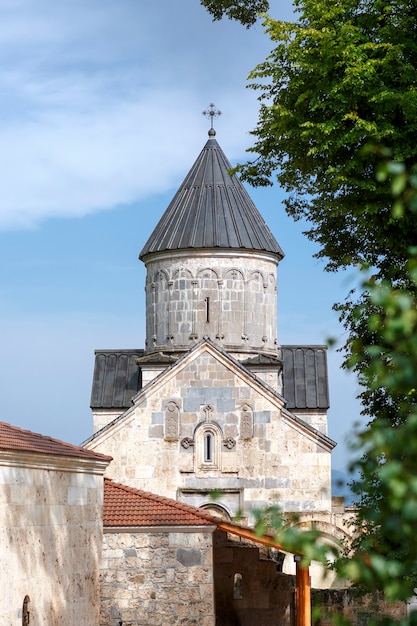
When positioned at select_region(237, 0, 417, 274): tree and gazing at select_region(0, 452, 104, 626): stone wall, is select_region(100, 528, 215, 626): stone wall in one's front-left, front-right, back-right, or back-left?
front-right

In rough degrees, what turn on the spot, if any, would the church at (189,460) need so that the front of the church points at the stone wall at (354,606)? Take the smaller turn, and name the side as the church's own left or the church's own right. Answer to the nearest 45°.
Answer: approximately 45° to the church's own left

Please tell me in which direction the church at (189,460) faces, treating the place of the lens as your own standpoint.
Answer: facing the viewer

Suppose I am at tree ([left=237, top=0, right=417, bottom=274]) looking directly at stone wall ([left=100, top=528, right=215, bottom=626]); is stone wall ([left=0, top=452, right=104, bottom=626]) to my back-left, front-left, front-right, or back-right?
front-left
